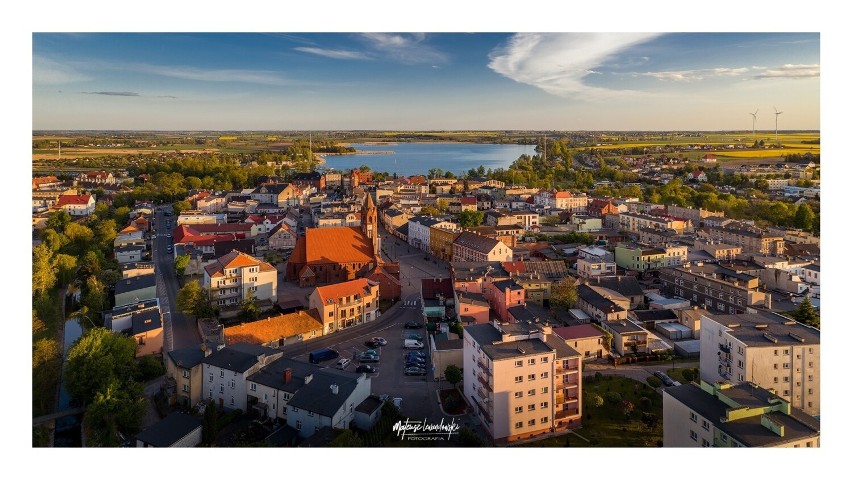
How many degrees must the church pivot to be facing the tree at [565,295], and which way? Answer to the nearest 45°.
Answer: approximately 45° to its right

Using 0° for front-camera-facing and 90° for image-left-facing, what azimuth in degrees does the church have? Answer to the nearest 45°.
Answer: approximately 270°

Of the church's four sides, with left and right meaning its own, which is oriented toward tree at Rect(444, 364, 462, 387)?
right

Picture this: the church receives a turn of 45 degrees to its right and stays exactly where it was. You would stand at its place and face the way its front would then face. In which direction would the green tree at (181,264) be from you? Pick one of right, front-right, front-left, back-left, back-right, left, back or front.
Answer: back-right

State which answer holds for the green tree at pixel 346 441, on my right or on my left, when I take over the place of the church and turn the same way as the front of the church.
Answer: on my right

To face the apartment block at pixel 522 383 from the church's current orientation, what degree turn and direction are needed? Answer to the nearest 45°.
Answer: approximately 90° to its right

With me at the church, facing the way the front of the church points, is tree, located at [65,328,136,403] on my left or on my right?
on my right

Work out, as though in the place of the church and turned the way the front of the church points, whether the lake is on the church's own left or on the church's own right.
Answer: on the church's own left
